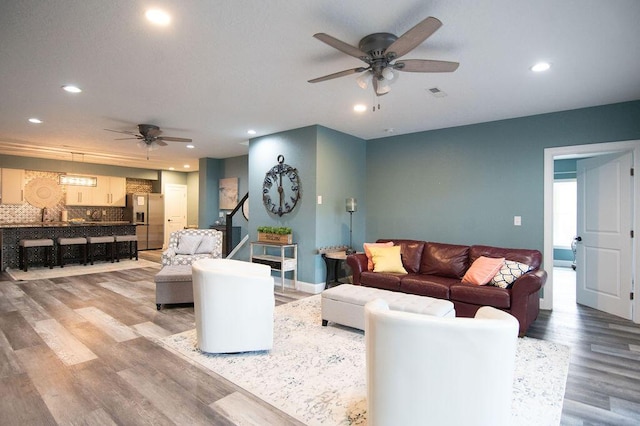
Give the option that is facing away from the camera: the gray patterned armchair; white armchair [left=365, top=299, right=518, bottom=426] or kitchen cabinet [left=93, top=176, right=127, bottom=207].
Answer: the white armchair

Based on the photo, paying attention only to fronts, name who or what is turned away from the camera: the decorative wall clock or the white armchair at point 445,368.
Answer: the white armchair

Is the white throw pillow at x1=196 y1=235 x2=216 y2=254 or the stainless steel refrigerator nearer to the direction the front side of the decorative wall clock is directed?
the white throw pillow

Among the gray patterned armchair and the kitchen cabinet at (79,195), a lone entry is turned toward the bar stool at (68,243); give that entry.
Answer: the kitchen cabinet

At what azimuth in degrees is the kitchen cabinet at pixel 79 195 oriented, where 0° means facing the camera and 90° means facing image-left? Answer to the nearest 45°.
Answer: approximately 0°

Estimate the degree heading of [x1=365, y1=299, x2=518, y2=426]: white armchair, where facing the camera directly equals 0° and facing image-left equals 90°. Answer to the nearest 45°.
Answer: approximately 180°

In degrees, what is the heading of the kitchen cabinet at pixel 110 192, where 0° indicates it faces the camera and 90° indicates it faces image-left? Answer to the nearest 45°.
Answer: approximately 0°

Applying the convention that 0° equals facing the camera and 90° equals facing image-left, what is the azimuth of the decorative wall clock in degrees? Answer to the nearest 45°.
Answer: approximately 45°

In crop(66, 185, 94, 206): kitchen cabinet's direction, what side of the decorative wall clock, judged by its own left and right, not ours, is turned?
right

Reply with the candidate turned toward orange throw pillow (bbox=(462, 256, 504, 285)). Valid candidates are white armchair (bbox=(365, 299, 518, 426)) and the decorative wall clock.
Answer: the white armchair
